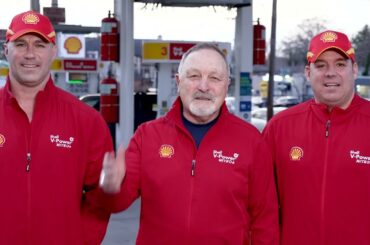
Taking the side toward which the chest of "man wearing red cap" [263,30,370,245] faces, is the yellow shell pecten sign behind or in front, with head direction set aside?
behind

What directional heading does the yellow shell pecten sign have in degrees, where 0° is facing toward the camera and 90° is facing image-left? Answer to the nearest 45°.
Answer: approximately 0°

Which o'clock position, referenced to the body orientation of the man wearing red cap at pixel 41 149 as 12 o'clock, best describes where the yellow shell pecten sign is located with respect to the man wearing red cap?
The yellow shell pecten sign is roughly at 6 o'clock from the man wearing red cap.

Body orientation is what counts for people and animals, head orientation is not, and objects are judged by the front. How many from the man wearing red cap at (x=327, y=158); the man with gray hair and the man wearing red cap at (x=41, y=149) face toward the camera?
3

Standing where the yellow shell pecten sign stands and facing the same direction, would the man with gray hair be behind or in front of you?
in front

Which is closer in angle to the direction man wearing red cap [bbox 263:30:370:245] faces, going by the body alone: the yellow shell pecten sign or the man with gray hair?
the man with gray hair

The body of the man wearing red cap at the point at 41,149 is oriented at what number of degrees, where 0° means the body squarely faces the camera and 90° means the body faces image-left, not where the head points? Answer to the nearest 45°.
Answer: approximately 0°
